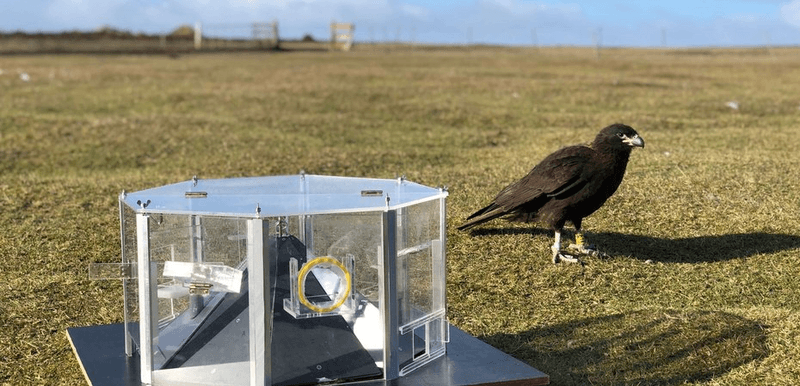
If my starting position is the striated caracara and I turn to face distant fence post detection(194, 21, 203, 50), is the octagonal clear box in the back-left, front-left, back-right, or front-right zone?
back-left

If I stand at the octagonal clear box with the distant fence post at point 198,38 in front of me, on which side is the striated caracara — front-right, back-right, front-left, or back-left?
front-right

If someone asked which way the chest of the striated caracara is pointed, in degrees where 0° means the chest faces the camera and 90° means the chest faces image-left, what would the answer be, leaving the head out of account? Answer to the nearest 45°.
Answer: approximately 270°

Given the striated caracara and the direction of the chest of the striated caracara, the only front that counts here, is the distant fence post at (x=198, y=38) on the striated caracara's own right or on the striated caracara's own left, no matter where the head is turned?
on the striated caracara's own left

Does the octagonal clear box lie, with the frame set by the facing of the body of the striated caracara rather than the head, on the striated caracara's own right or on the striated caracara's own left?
on the striated caracara's own right
